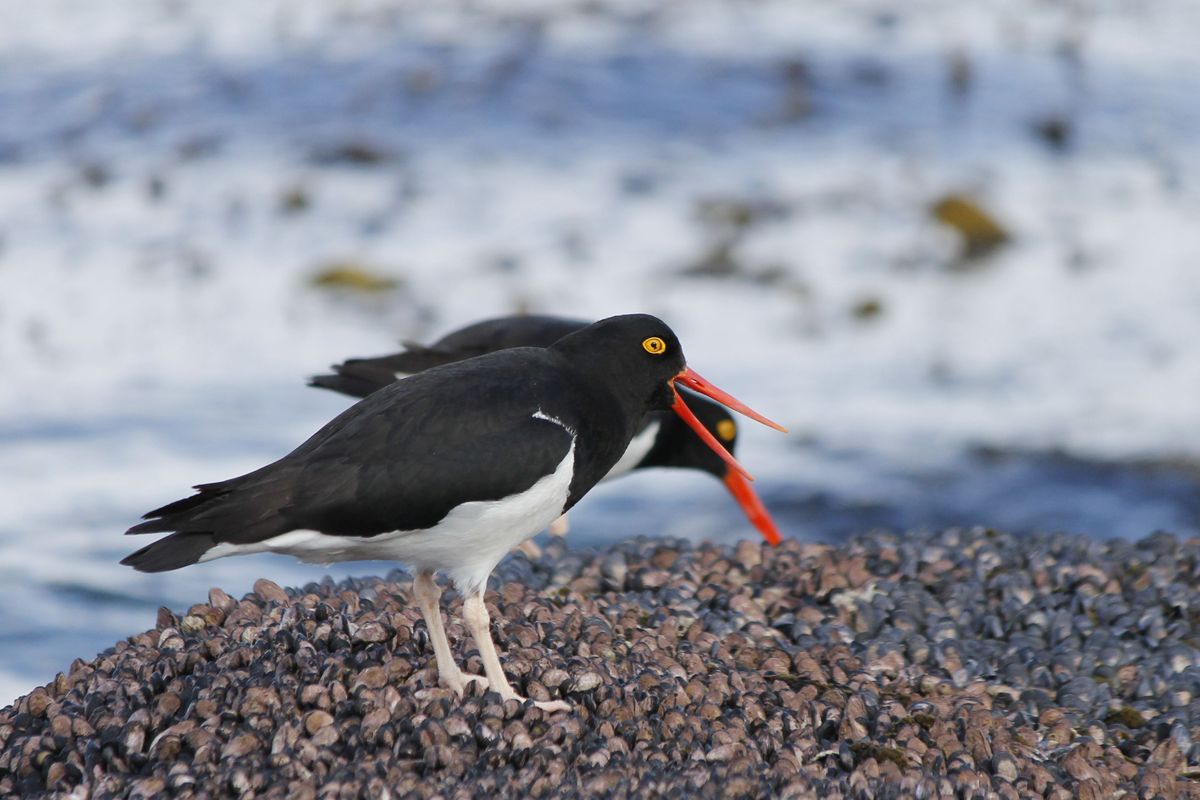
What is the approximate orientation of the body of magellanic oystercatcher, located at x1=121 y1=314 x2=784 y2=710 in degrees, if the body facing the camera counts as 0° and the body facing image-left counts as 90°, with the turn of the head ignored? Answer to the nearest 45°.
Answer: approximately 270°
